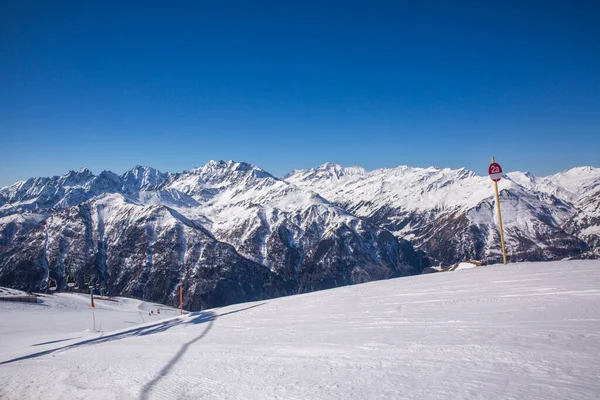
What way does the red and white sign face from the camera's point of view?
toward the camera
